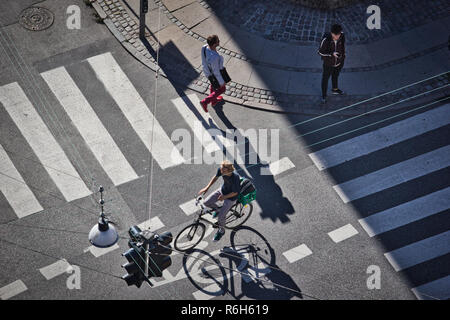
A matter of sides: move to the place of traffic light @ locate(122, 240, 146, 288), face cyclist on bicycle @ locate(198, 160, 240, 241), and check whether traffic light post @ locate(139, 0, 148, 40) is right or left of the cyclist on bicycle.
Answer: left

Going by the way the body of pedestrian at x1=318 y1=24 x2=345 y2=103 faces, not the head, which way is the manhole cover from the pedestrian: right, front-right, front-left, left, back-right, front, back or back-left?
back-right

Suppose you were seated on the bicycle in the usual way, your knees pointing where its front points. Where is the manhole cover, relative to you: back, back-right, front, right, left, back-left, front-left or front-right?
right

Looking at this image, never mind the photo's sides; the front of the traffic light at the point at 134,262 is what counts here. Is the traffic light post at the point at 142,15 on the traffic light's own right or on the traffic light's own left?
on the traffic light's own right

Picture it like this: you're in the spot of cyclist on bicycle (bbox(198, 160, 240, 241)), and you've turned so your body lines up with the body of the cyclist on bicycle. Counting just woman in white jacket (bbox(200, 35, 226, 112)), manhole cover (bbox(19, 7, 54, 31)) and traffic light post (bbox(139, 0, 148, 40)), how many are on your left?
0

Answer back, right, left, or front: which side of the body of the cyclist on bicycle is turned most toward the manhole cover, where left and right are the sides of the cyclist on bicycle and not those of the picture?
right

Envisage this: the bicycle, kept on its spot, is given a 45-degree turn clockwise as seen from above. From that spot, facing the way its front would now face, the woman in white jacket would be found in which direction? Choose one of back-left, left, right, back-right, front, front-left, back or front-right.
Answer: right

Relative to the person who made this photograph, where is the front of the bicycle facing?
facing the viewer and to the left of the viewer

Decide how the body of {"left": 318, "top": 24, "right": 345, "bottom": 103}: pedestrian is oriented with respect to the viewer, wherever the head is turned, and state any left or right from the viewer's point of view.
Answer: facing the viewer and to the right of the viewer

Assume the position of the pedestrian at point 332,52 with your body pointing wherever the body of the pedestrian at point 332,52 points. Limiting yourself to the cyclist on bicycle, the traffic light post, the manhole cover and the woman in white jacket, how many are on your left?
0

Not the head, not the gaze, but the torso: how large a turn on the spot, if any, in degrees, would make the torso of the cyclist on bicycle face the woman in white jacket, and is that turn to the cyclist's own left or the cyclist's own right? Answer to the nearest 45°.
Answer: approximately 135° to the cyclist's own right
